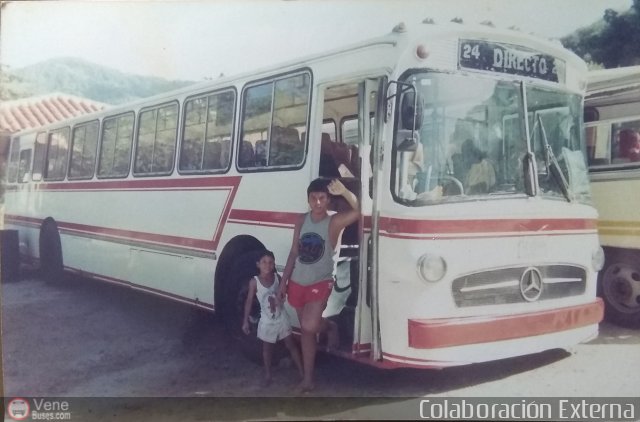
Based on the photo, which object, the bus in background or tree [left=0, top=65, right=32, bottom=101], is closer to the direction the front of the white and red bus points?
the bus in background

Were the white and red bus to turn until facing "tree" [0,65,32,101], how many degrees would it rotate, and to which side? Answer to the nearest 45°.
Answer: approximately 135° to its right

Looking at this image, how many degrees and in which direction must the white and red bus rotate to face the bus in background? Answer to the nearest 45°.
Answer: approximately 45° to its left

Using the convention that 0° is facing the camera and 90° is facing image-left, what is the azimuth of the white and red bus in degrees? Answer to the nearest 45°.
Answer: approximately 315°
